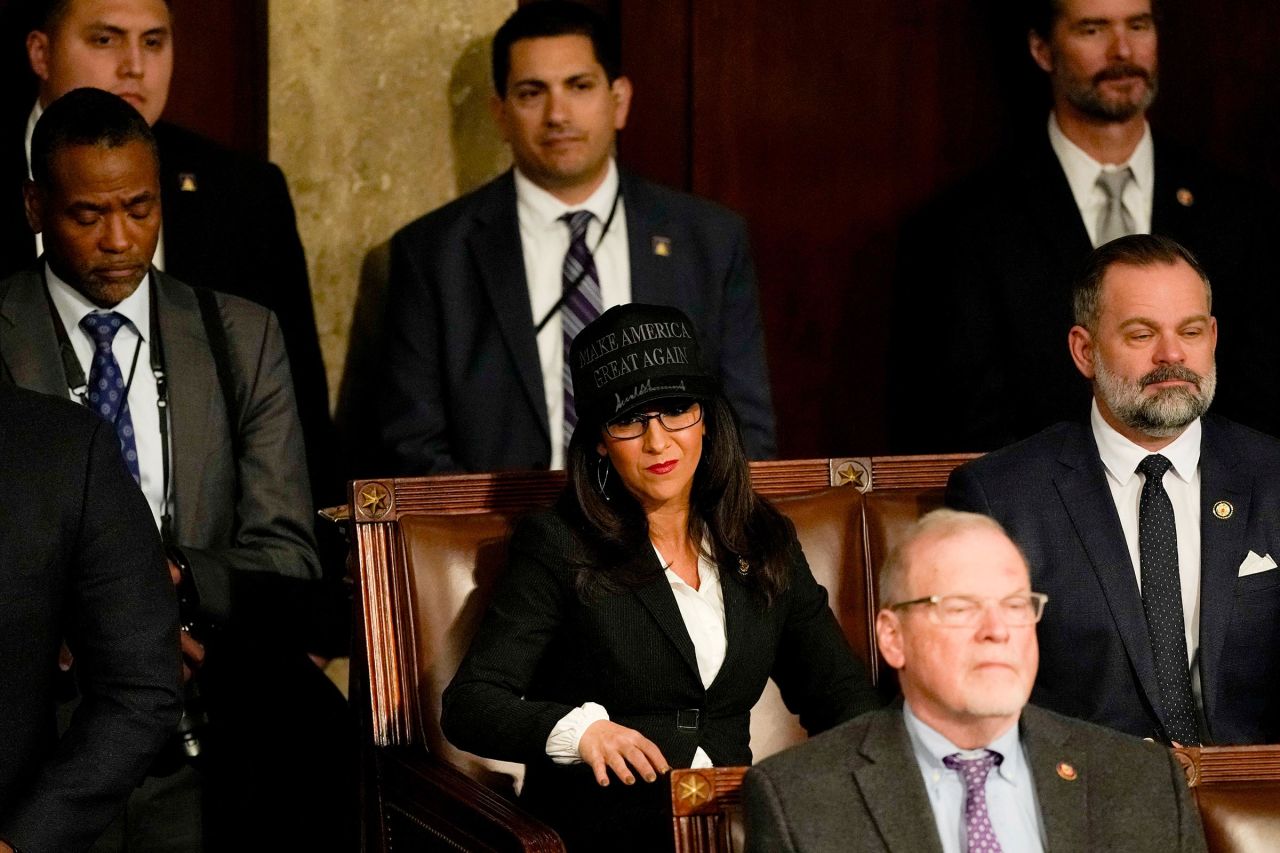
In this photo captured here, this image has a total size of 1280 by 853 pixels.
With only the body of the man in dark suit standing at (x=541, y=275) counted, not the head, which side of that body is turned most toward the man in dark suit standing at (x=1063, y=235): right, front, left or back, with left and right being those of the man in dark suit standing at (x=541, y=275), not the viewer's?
left

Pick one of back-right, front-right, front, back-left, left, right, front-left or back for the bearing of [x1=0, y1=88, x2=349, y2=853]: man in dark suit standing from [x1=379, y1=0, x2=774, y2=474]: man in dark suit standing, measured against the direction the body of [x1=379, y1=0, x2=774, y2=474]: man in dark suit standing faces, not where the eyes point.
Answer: front-right

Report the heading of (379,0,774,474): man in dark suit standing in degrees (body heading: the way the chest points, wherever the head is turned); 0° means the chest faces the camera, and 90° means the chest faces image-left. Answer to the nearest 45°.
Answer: approximately 0°

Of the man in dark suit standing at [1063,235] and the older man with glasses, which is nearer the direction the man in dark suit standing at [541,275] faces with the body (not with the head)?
the older man with glasses

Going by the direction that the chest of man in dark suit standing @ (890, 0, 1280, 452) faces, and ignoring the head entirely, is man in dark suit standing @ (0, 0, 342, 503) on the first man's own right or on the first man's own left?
on the first man's own right
